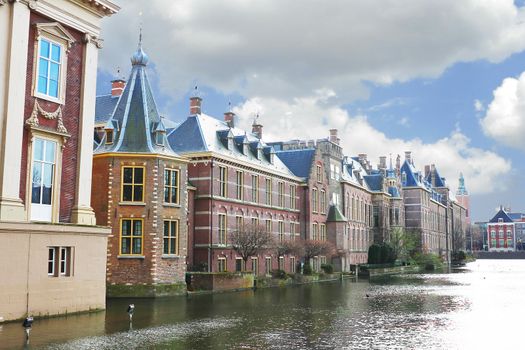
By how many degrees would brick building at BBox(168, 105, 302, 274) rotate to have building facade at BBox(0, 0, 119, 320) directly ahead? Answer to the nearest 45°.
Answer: approximately 45° to its right

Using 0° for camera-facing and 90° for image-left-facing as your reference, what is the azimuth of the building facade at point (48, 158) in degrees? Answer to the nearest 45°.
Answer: approximately 315°

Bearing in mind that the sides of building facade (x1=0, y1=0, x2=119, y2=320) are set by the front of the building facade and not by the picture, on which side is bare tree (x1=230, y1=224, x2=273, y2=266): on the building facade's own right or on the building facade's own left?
on the building facade's own left

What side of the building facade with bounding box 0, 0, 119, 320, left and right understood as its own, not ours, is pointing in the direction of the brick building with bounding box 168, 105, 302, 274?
left

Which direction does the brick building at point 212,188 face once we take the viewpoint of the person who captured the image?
facing the viewer and to the right of the viewer

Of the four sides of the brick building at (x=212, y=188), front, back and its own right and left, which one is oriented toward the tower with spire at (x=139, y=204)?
right

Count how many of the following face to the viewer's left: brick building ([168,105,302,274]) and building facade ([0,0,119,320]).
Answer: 0
